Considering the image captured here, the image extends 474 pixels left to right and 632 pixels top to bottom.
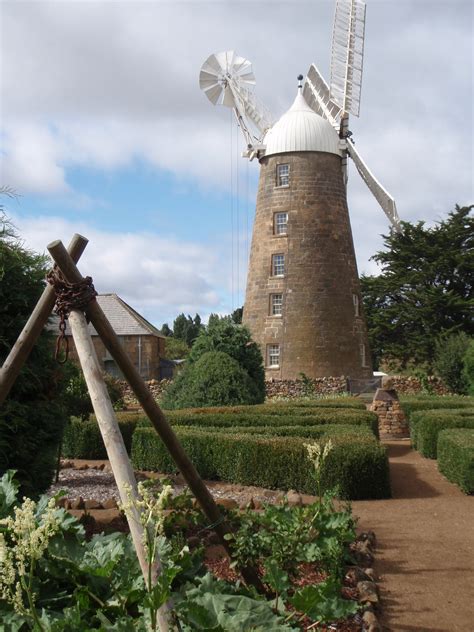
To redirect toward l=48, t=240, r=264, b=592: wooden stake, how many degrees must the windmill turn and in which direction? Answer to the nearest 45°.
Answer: approximately 135° to its right

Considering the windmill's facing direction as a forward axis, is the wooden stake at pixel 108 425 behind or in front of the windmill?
behind

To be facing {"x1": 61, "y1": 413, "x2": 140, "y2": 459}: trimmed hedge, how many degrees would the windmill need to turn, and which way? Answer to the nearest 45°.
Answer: approximately 135° to its right

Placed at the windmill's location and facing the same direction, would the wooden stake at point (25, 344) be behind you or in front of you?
behind

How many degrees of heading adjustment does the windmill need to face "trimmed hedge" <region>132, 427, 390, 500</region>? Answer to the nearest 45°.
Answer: approximately 135° to its right

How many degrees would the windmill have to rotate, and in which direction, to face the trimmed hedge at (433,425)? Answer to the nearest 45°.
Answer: approximately 135° to its right

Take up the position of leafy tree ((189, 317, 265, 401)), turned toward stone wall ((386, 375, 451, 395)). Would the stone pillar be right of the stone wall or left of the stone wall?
right

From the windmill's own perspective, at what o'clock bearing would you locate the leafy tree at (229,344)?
The leafy tree is roughly at 5 o'clock from the windmill.

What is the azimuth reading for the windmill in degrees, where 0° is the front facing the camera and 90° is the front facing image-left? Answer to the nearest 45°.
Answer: approximately 225°

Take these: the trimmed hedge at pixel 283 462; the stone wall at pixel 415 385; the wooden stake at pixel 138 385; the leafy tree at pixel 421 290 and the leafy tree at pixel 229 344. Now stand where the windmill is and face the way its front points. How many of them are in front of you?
2
